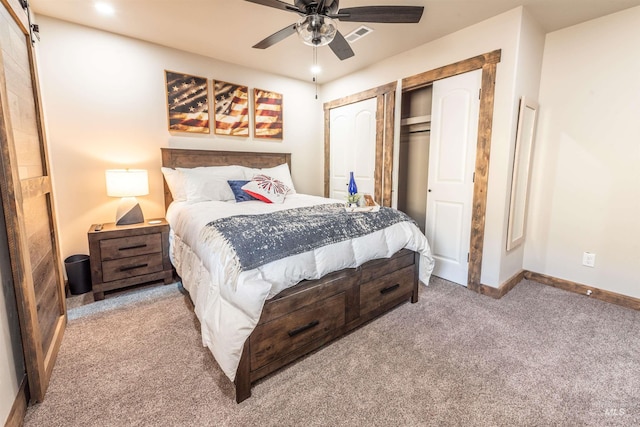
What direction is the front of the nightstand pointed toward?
toward the camera

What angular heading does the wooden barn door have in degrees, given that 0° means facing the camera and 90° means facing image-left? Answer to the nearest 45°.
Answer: approximately 270°

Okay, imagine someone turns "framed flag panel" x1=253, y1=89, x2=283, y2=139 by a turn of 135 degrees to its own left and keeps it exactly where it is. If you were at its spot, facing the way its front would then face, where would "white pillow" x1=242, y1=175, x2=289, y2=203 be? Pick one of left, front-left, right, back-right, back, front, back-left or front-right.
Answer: back

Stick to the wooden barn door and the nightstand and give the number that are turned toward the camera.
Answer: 1

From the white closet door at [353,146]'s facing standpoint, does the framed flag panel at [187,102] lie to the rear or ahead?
ahead

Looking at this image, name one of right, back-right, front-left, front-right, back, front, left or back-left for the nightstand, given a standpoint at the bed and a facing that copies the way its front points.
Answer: back

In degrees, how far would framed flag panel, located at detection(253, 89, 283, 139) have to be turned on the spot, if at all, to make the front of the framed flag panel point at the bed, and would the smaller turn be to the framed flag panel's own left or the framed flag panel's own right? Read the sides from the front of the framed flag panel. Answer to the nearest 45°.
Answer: approximately 45° to the framed flag panel's own right

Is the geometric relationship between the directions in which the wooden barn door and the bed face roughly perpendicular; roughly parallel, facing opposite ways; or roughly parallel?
roughly perpendicular

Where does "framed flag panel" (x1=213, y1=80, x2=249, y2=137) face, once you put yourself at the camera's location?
facing the viewer and to the right of the viewer

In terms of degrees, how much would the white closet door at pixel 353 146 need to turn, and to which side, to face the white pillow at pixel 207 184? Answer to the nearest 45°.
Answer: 0° — it already faces it

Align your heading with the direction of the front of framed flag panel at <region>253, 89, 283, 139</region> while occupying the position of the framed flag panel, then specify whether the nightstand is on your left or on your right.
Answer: on your right
